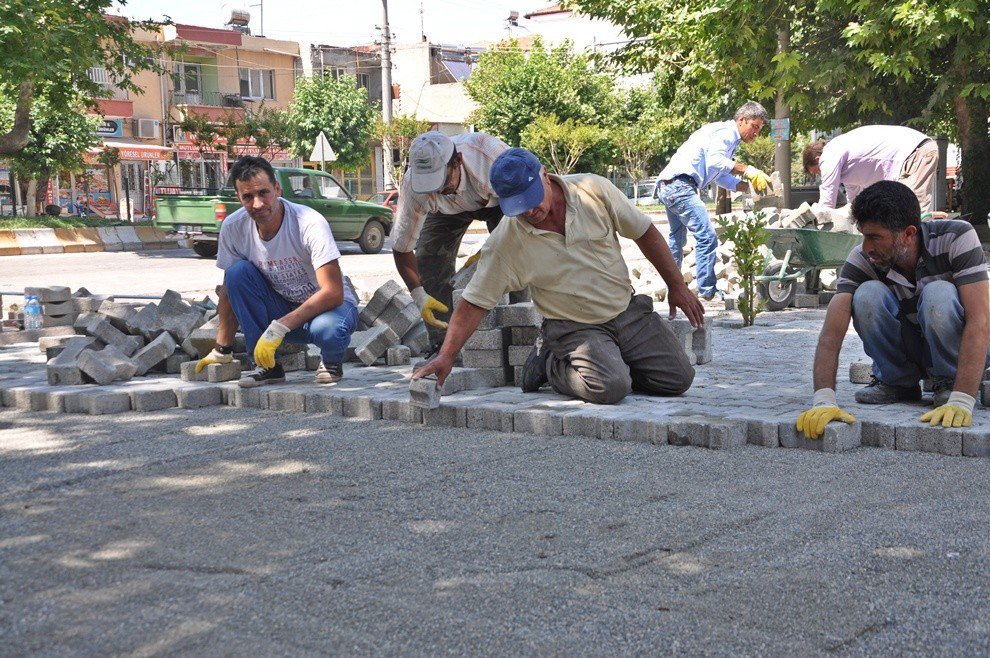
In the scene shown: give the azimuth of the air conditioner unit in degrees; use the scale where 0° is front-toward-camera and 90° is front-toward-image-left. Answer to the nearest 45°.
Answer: approximately 0°

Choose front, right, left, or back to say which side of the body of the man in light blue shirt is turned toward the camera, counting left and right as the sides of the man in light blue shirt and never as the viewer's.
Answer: right

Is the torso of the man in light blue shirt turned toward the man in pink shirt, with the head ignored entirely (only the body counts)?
yes

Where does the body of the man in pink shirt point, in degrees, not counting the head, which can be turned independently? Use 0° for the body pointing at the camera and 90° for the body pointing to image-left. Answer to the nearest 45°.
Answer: approximately 90°
